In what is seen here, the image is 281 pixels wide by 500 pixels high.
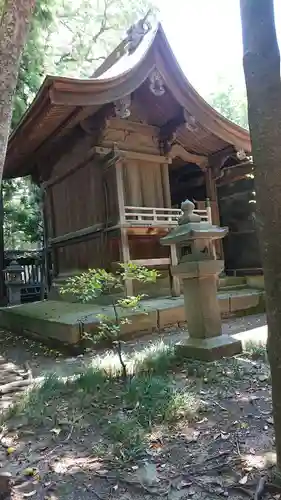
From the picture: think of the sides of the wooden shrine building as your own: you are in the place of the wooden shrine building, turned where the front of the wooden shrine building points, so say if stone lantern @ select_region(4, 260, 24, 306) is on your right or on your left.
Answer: on your left

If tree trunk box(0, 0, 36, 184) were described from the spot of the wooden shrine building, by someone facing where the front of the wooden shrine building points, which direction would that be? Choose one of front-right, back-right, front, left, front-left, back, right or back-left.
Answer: back-right

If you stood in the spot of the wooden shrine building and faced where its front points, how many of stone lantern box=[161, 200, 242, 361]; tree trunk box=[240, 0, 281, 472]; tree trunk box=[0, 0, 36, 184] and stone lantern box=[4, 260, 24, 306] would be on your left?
1

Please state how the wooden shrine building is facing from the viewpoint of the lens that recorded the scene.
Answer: facing away from the viewer and to the right of the viewer

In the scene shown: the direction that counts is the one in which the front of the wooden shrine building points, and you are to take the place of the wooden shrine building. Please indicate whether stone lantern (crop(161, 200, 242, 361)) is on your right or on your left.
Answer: on your right

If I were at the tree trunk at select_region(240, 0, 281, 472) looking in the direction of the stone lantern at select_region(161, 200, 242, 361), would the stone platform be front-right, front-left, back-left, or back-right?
front-left

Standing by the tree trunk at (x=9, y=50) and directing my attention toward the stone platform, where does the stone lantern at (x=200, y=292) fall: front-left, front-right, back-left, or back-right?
front-right

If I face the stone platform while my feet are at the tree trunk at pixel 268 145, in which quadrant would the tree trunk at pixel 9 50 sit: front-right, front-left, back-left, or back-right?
front-left
